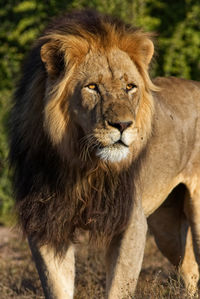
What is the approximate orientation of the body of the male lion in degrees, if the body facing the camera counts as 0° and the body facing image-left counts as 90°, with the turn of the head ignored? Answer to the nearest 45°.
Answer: approximately 45°
